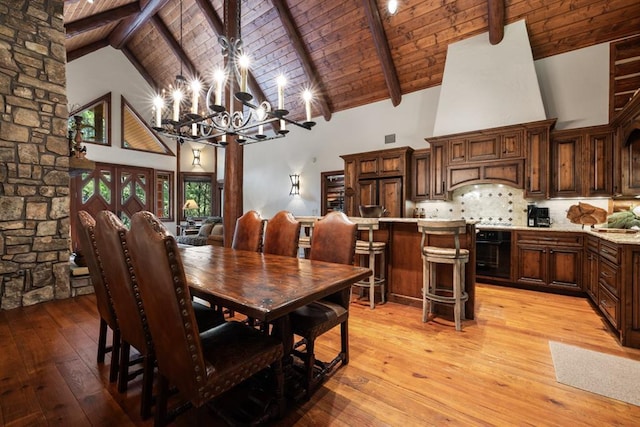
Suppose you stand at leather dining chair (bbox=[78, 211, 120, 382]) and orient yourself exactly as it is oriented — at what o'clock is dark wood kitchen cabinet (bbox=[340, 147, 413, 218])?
The dark wood kitchen cabinet is roughly at 1 o'clock from the leather dining chair.

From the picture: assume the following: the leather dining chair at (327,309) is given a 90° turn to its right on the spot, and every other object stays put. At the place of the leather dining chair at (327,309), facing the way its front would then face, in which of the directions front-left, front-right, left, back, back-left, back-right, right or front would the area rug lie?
back-right

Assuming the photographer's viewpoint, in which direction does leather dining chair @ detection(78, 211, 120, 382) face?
facing away from the viewer and to the right of the viewer

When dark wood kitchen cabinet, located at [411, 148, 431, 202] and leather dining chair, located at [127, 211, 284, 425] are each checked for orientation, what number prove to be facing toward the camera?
1

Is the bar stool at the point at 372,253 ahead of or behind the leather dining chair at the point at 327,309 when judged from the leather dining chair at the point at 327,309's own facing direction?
behind

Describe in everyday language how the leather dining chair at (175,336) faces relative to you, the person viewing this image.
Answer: facing away from the viewer and to the right of the viewer

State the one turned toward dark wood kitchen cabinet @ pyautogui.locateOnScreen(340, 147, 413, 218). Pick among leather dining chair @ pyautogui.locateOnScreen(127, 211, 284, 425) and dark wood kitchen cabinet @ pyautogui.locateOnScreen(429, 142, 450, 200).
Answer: the leather dining chair

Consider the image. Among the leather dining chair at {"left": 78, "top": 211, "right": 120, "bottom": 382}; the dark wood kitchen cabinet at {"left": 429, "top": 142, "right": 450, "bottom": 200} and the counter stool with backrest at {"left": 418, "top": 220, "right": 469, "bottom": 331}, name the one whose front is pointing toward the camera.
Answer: the dark wood kitchen cabinet

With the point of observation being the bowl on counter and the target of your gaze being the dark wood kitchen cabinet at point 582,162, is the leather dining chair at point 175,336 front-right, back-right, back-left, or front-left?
back-right

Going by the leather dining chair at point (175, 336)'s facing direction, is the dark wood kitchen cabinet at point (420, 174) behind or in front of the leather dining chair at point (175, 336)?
in front

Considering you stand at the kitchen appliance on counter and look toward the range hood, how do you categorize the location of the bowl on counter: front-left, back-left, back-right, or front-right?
front-left

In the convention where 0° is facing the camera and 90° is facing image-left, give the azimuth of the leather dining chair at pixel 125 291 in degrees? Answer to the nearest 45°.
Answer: approximately 225°

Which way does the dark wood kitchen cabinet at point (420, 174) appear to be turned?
toward the camera

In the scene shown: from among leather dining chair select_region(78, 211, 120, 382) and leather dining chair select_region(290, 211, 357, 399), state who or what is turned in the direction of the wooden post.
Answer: leather dining chair select_region(78, 211, 120, 382)

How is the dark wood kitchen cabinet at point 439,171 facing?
toward the camera

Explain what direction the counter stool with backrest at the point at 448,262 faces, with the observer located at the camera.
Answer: facing away from the viewer and to the right of the viewer
